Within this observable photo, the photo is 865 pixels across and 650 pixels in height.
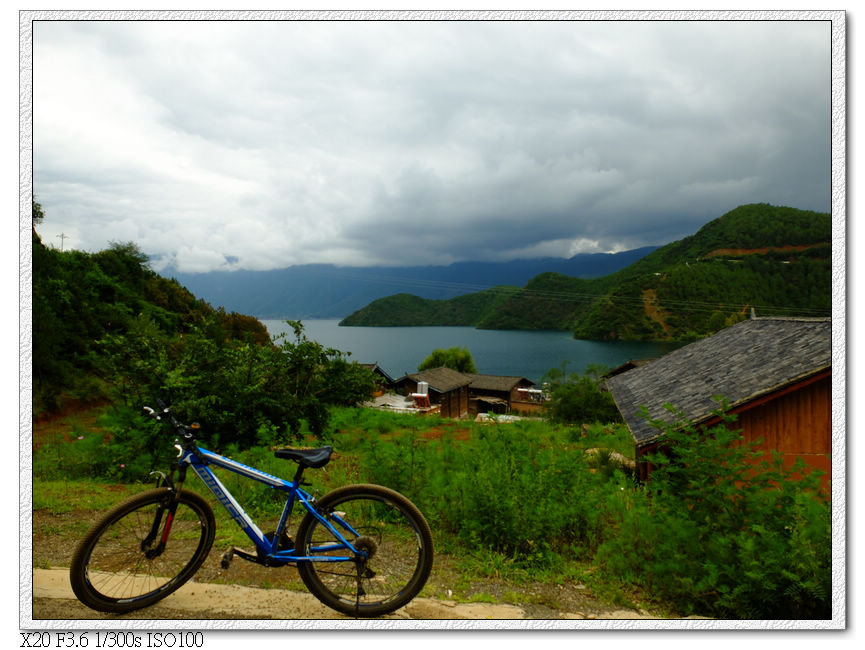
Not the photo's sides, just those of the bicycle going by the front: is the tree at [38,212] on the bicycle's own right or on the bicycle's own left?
on the bicycle's own right

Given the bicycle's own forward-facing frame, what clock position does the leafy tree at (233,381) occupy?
The leafy tree is roughly at 3 o'clock from the bicycle.

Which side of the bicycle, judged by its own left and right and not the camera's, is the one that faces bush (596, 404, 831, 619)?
back

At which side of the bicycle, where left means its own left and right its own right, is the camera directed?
left

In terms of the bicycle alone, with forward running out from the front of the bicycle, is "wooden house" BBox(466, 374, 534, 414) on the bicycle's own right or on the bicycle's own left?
on the bicycle's own right
